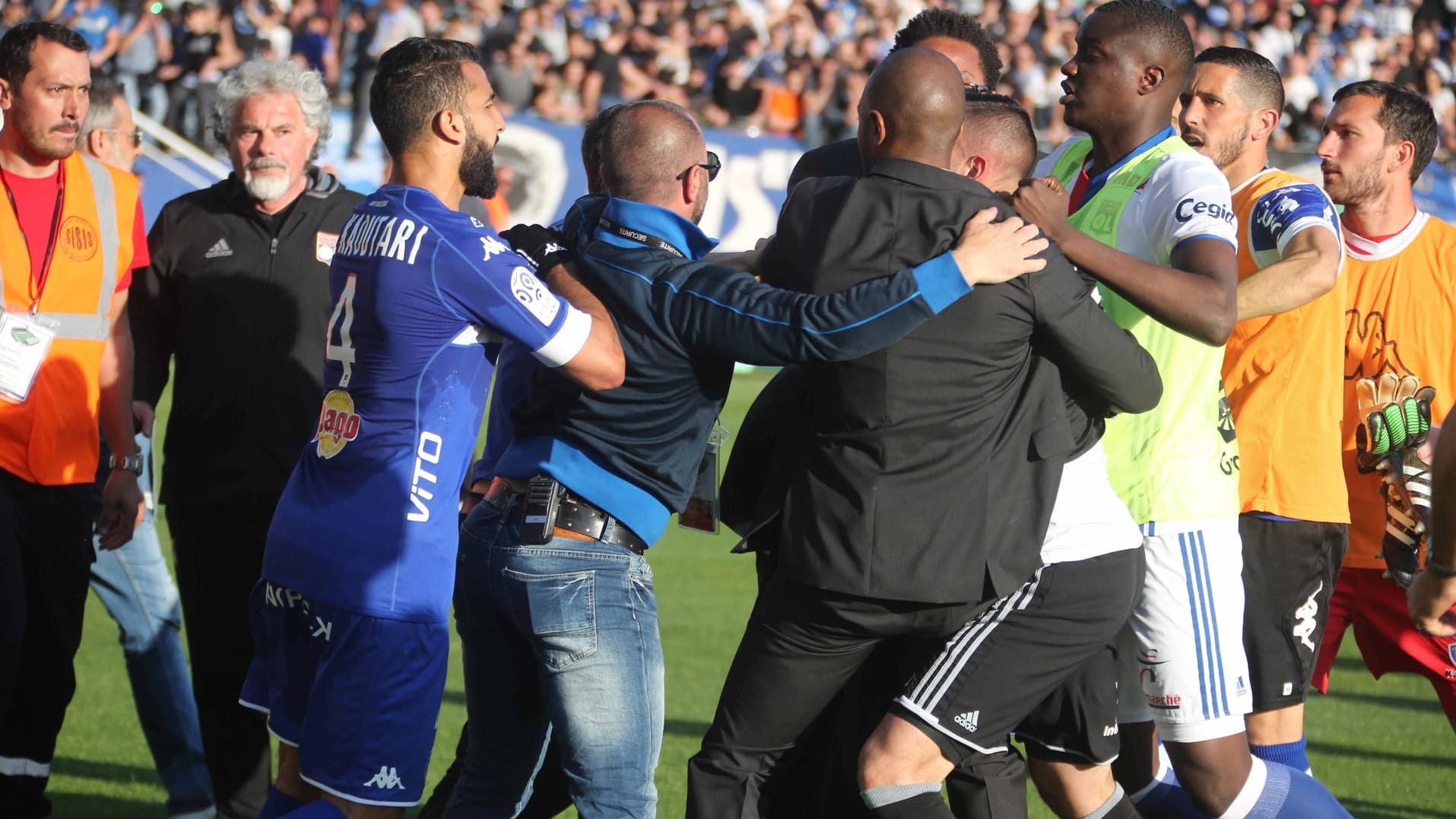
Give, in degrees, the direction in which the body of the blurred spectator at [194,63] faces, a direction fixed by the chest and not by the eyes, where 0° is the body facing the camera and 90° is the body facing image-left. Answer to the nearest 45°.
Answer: approximately 0°

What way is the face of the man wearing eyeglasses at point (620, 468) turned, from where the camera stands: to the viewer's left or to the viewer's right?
to the viewer's right

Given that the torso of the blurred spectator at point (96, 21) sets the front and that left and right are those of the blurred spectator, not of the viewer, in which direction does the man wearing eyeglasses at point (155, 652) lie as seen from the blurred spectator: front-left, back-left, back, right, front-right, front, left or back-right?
front

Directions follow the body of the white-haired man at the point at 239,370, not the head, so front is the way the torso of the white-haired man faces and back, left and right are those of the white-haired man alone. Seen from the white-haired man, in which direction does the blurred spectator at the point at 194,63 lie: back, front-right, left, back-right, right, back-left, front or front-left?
back

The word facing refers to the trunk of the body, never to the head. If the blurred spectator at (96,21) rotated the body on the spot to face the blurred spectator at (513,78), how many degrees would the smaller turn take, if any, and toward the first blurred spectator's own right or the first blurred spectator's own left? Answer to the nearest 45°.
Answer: approximately 90° to the first blurred spectator's own left

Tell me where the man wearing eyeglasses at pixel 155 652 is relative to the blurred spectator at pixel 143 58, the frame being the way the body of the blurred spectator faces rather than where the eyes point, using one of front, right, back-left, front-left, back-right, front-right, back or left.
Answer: front

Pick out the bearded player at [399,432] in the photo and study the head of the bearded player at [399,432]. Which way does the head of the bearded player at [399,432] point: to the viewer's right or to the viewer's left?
to the viewer's right

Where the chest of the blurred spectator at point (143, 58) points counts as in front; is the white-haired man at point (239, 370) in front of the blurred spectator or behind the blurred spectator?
in front

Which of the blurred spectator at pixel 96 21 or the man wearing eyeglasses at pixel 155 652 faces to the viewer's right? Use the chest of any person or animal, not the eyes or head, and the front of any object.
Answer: the man wearing eyeglasses

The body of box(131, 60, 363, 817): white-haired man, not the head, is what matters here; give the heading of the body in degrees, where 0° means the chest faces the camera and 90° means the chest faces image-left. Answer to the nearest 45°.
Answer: approximately 0°

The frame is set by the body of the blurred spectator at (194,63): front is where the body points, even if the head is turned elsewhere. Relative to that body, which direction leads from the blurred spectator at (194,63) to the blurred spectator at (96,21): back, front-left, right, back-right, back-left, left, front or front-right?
back-right

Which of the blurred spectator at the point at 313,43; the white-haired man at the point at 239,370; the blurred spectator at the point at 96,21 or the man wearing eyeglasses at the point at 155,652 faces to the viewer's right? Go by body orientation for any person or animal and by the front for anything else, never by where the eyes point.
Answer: the man wearing eyeglasses

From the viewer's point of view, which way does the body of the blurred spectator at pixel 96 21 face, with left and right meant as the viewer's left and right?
facing the viewer
